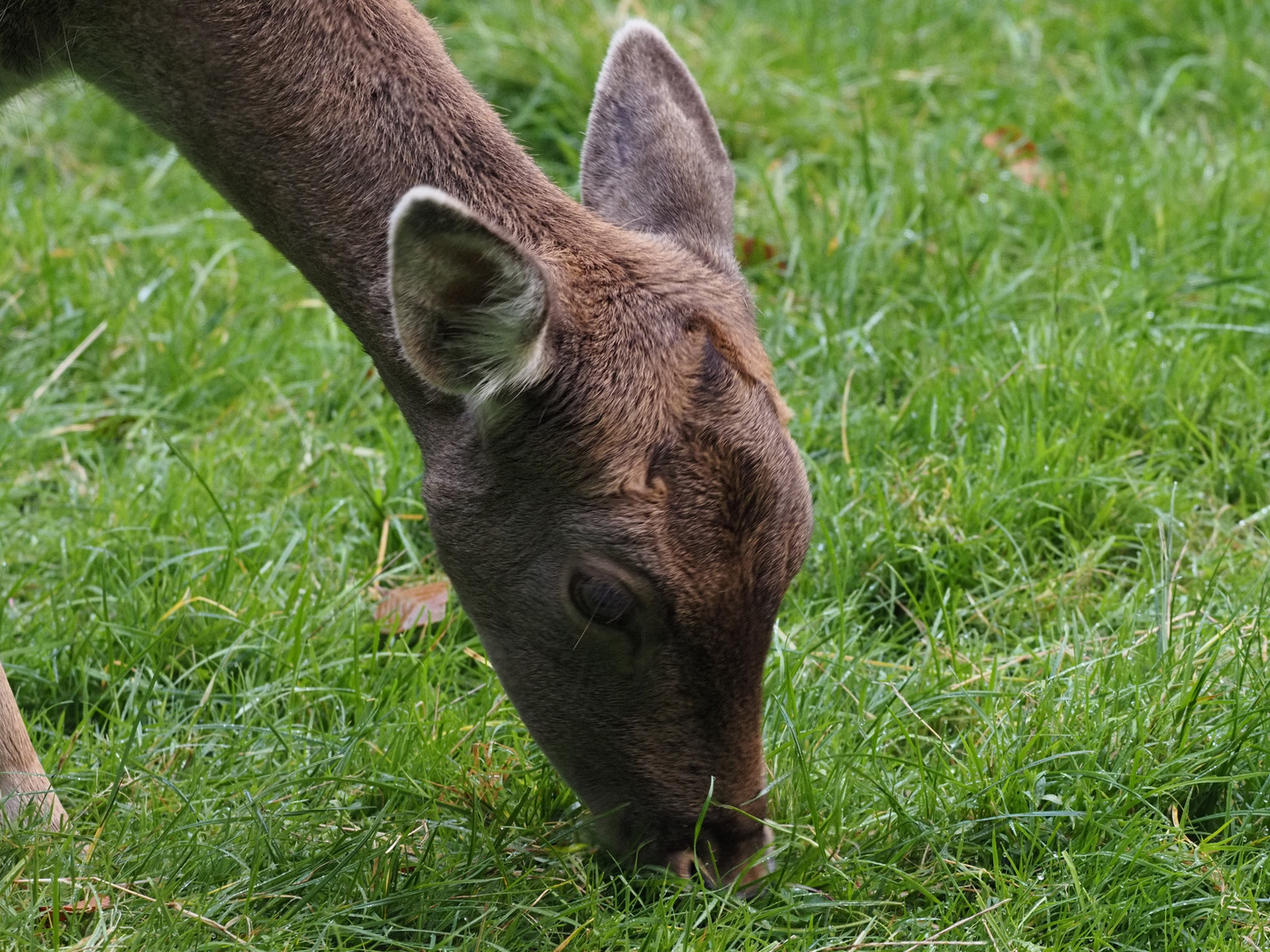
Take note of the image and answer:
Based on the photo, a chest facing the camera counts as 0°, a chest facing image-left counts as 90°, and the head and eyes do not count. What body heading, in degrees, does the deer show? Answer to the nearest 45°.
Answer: approximately 270°

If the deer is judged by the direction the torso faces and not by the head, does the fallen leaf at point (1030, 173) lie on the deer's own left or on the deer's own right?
on the deer's own left

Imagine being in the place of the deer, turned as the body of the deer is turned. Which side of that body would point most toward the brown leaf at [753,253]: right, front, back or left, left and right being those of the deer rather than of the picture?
left

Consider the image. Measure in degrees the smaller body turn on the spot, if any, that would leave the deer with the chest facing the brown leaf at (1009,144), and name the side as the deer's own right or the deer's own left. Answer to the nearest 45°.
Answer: approximately 45° to the deer's own left
